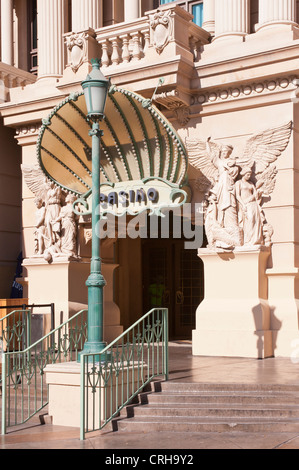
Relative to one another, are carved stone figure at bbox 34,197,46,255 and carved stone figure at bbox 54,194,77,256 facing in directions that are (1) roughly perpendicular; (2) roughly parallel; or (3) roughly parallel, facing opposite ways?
roughly parallel

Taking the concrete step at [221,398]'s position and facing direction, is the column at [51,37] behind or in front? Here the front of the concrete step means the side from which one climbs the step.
behind

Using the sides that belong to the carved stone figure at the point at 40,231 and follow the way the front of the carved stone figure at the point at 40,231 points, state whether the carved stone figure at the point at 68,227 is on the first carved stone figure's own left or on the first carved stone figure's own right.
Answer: on the first carved stone figure's own left

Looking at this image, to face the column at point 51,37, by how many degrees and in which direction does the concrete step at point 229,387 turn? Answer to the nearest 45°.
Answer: approximately 135° to its right

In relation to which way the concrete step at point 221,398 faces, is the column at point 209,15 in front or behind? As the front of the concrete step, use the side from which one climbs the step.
behind

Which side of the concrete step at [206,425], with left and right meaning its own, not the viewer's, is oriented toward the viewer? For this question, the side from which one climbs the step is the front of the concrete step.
front

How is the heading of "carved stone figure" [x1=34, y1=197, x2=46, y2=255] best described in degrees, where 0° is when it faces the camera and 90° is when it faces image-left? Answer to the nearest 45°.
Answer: approximately 45°

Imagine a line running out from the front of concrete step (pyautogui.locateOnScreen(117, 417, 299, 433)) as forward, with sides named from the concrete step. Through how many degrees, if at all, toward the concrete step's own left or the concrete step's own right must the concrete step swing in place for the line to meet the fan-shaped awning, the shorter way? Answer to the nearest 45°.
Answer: approximately 180°

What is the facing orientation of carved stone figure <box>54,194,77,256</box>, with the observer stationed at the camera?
facing the viewer and to the left of the viewer

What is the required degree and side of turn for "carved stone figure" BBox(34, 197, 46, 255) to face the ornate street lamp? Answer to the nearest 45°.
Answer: approximately 45° to its left

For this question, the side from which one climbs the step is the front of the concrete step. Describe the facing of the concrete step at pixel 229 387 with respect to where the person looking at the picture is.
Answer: facing the viewer

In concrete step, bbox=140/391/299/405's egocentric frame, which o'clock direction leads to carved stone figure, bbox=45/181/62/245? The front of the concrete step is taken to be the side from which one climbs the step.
The carved stone figure is roughly at 5 o'clock from the concrete step.

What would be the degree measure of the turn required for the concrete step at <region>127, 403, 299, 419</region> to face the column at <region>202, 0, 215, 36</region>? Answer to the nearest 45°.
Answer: approximately 180°
